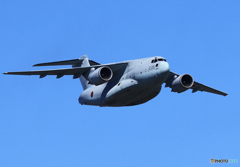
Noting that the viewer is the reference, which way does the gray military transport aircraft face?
facing the viewer and to the right of the viewer
